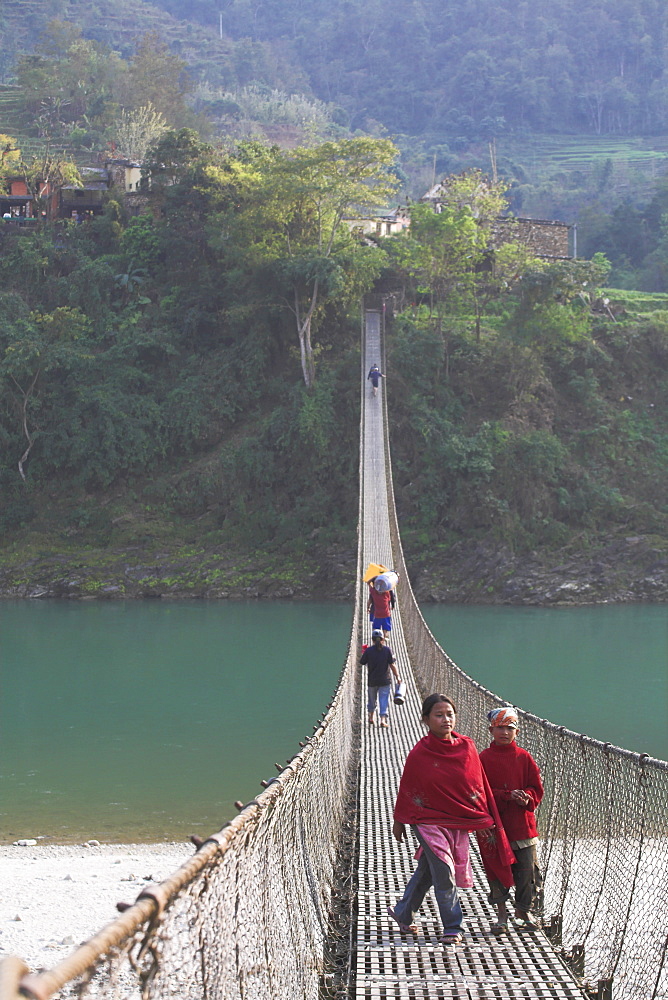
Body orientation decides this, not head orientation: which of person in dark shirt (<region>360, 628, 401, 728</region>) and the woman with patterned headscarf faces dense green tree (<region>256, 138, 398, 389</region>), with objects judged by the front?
the person in dark shirt

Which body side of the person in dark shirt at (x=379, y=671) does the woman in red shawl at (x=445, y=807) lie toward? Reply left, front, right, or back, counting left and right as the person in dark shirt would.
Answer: back

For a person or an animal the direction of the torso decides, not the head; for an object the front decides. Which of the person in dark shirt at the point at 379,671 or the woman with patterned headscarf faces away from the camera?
the person in dark shirt

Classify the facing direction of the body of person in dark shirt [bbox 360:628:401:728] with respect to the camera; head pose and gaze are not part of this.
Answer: away from the camera

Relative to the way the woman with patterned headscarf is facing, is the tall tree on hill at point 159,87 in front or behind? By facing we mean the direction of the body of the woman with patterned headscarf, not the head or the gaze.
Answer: behind

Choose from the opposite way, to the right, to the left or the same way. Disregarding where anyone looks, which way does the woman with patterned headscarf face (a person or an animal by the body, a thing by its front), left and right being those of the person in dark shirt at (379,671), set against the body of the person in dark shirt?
the opposite way

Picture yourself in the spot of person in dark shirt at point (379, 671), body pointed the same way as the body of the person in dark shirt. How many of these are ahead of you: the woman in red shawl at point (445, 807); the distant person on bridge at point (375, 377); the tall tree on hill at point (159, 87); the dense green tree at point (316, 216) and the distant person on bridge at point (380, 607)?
4

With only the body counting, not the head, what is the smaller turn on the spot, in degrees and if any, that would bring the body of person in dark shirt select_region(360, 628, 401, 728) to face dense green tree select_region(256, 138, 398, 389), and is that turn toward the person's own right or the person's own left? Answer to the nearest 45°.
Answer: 0° — they already face it
